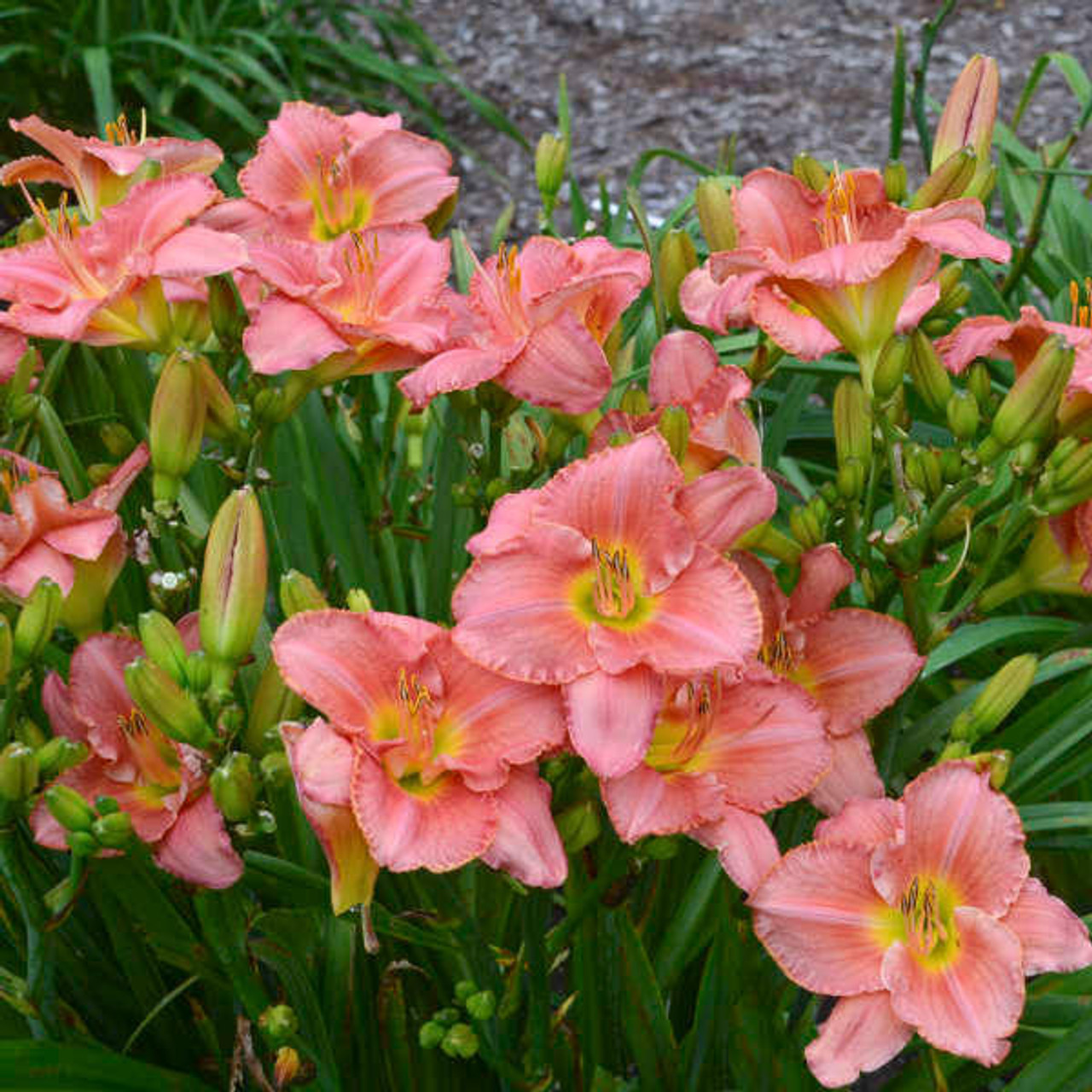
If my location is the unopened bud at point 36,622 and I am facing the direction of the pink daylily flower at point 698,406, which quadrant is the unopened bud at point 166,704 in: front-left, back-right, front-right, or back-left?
front-right

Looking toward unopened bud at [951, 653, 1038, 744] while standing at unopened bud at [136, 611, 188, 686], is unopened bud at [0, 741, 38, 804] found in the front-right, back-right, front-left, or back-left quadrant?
back-right

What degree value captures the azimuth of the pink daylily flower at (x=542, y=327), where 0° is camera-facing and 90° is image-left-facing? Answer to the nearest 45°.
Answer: approximately 45°

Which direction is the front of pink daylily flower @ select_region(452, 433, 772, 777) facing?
toward the camera

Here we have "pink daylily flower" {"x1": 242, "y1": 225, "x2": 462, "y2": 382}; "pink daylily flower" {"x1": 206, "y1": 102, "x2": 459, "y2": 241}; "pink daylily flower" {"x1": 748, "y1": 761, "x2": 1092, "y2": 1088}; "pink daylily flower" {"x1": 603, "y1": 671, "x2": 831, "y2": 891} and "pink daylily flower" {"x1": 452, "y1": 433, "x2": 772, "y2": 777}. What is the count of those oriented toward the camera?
5

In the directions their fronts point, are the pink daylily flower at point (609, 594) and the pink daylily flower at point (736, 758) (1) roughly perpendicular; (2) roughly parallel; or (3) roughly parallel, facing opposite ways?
roughly parallel

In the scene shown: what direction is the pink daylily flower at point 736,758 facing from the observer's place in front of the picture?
facing the viewer

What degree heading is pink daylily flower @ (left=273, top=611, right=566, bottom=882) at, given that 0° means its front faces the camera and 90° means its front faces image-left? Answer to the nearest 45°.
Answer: approximately 0°
